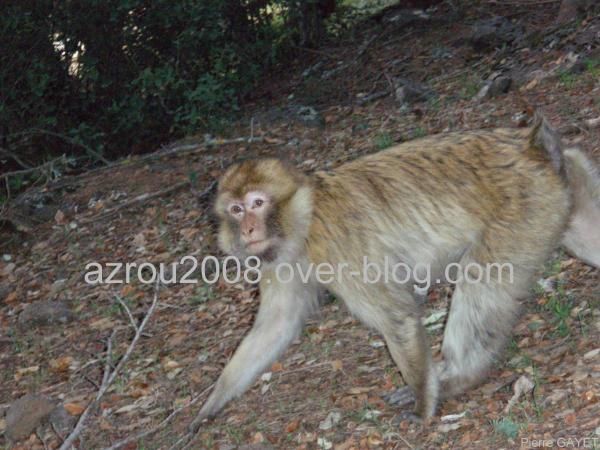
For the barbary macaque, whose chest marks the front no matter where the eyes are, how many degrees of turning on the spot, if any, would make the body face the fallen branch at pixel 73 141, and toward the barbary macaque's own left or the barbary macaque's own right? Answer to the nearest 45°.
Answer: approximately 45° to the barbary macaque's own right

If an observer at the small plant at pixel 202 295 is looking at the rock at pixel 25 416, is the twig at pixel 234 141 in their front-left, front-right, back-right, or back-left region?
back-right

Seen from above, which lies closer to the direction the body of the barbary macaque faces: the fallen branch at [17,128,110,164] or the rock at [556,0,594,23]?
the fallen branch

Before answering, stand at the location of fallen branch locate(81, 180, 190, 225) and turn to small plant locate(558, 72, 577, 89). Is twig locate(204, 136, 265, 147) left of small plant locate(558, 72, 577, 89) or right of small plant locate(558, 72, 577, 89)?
left

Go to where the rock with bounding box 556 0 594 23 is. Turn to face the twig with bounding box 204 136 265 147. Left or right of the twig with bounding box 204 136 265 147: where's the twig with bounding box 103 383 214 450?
left

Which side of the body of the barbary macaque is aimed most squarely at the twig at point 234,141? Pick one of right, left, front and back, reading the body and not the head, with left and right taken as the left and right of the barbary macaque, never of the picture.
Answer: right

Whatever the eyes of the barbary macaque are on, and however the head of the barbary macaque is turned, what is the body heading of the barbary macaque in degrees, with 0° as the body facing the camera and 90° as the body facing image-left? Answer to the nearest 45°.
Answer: approximately 90°

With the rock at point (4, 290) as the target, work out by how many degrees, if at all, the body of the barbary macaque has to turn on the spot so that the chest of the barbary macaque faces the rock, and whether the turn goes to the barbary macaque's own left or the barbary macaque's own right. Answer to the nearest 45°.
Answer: approximately 45° to the barbary macaque's own right

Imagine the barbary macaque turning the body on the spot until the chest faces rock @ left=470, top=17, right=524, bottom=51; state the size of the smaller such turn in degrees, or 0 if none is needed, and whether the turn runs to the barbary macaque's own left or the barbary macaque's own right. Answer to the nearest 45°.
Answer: approximately 90° to the barbary macaque's own right

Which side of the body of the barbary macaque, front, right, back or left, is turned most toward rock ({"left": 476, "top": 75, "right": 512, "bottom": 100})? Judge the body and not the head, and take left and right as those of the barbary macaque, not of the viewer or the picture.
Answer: right

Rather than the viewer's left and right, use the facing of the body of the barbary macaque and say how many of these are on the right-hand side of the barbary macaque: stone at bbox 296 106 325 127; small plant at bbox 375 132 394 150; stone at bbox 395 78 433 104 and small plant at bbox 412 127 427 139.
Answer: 4

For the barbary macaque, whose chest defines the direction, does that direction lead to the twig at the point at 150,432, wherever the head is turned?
yes

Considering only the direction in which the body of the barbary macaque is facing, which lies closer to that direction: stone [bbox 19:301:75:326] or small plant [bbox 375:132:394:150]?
the stone

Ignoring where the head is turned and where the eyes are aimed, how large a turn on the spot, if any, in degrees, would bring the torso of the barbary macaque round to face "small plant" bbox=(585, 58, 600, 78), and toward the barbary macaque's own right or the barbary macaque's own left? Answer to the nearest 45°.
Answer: approximately 135° to the barbary macaque's own right
